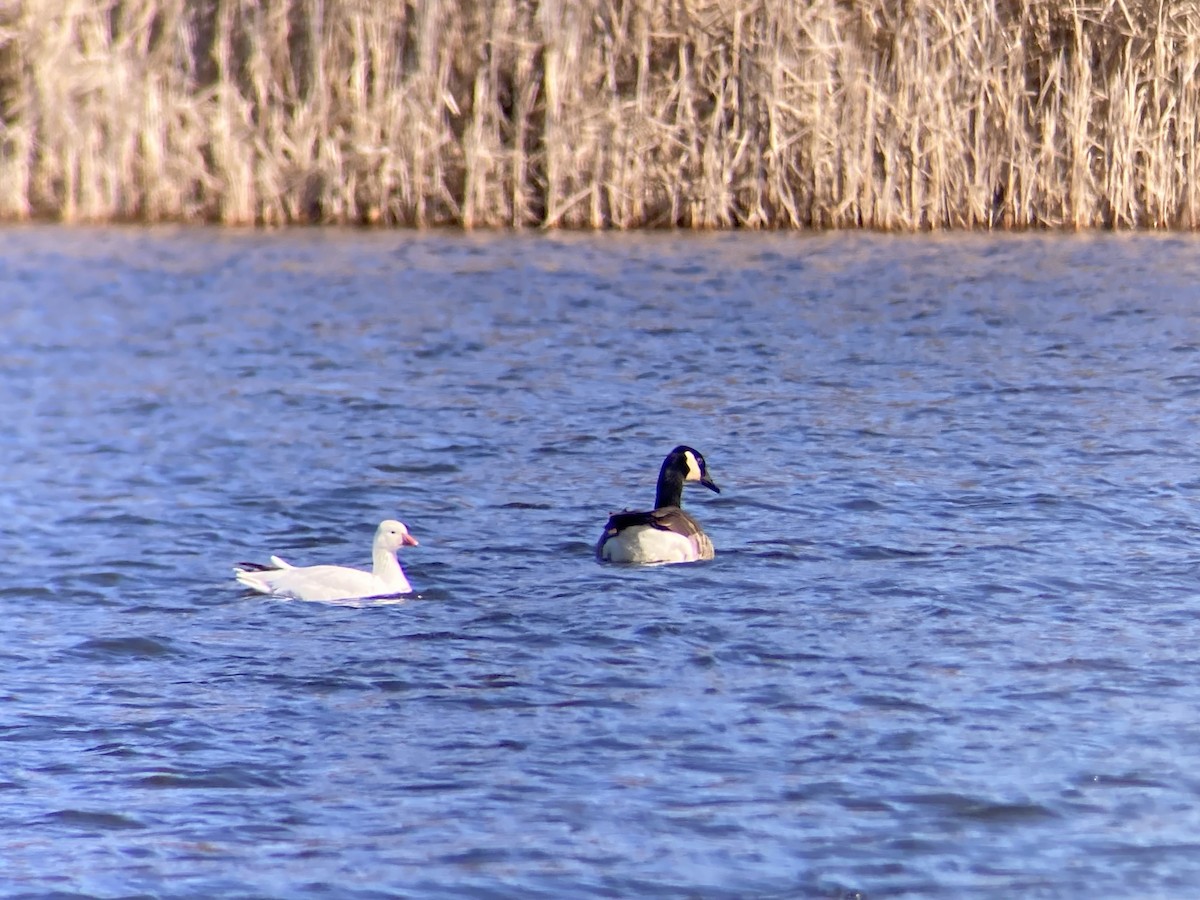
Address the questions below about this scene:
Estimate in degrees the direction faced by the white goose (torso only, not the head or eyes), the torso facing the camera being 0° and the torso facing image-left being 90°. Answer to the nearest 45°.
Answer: approximately 270°

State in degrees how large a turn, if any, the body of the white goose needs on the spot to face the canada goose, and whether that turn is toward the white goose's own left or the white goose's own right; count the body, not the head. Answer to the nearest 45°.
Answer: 0° — it already faces it
